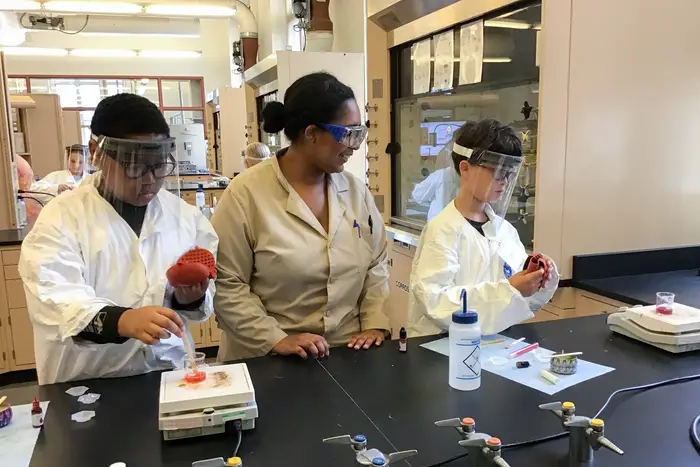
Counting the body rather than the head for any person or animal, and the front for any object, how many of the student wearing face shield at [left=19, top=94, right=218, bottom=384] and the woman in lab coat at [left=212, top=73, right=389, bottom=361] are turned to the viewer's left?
0

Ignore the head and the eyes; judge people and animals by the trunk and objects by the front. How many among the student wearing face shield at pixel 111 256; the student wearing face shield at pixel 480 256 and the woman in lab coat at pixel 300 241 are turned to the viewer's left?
0

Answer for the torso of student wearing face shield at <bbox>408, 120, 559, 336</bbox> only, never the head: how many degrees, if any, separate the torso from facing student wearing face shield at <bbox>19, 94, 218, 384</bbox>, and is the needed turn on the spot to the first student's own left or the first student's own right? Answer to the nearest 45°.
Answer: approximately 90° to the first student's own right

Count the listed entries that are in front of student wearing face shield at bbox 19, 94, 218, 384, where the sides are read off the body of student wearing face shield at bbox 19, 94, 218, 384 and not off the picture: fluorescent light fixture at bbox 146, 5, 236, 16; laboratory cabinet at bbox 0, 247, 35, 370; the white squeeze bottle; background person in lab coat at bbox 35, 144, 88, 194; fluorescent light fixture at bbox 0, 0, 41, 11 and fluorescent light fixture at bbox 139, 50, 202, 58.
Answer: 1

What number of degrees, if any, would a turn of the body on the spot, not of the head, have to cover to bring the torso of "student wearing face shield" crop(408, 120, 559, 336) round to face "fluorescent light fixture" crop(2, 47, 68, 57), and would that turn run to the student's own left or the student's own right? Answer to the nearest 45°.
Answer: approximately 180°

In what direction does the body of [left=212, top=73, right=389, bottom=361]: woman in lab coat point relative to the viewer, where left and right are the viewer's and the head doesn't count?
facing the viewer and to the right of the viewer

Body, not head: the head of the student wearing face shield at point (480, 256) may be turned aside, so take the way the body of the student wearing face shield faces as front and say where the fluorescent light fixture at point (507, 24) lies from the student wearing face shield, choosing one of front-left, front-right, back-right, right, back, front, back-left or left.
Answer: back-left

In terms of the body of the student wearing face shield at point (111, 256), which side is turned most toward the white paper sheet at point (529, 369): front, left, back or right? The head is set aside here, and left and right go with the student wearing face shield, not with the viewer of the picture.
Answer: front

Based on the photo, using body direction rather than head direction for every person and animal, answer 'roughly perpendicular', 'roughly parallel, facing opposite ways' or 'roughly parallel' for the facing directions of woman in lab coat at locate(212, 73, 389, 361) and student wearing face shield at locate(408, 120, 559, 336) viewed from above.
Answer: roughly parallel

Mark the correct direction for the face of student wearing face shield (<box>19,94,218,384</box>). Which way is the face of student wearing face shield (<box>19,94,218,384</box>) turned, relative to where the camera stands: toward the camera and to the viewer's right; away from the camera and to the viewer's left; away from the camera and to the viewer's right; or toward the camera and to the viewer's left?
toward the camera and to the viewer's right

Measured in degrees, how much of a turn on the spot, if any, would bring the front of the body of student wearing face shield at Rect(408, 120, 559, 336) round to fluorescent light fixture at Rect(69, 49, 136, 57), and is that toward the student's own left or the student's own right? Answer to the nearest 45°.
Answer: approximately 180°

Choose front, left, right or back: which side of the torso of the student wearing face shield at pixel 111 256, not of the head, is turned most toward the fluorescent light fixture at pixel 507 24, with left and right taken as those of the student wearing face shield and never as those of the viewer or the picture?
left

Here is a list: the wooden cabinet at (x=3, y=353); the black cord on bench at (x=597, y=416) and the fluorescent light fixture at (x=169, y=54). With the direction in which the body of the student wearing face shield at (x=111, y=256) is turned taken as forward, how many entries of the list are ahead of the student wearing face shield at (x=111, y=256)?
1

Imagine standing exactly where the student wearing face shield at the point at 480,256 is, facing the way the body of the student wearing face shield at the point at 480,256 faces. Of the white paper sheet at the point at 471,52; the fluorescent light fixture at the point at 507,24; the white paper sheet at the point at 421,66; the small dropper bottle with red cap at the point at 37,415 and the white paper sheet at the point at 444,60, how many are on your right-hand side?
1

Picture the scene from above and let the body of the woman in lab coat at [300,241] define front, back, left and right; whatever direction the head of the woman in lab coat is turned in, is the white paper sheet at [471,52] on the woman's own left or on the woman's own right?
on the woman's own left

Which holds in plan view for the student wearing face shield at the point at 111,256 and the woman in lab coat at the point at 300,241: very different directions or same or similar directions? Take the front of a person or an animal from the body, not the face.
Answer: same or similar directions

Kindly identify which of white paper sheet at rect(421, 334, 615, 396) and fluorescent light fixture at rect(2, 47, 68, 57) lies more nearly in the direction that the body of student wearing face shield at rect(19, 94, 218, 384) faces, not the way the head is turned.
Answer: the white paper sheet

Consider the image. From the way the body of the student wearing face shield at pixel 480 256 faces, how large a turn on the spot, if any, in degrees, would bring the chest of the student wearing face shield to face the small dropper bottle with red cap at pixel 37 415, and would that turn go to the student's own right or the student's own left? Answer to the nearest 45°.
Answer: approximately 90° to the student's own right
